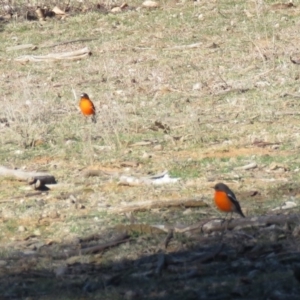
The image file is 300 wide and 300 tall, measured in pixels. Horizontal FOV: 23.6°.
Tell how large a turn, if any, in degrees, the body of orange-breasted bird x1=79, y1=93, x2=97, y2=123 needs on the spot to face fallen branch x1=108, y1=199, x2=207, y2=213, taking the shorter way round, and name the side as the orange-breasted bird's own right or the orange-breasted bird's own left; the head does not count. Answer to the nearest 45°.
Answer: approximately 45° to the orange-breasted bird's own left

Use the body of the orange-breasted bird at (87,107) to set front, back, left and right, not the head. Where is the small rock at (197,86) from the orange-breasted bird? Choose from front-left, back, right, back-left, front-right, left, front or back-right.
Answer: back

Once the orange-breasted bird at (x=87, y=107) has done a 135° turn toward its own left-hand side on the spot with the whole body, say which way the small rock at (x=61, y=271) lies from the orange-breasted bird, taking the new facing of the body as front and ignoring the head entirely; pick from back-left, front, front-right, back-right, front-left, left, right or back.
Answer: right

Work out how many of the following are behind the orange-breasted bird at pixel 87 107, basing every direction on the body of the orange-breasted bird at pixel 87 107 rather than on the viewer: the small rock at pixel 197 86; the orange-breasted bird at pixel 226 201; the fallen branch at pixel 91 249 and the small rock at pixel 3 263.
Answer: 1

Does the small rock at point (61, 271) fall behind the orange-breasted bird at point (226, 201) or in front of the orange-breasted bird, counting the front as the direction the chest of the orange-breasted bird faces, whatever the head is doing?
in front

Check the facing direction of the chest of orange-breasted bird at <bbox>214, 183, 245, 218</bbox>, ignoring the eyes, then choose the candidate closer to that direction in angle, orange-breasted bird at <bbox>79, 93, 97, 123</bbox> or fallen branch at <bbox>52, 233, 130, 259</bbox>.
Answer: the fallen branch

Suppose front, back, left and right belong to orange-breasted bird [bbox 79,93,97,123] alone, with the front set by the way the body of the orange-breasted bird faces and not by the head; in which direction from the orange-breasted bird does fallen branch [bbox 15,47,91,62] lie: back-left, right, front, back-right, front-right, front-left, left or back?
back-right

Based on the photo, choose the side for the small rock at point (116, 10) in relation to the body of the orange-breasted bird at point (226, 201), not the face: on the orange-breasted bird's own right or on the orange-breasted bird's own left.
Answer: on the orange-breasted bird's own right

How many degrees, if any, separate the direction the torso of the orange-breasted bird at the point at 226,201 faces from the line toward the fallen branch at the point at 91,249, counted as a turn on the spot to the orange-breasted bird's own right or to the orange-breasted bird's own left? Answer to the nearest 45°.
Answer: approximately 45° to the orange-breasted bird's own right

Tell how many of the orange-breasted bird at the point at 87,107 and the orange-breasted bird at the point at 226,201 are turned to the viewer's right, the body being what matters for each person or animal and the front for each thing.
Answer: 0

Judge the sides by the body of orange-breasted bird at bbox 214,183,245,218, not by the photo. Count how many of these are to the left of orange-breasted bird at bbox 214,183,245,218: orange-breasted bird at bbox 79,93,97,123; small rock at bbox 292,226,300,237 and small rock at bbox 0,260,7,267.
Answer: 1

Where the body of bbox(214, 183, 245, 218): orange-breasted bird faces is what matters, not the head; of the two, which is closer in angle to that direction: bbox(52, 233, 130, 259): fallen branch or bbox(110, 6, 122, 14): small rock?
the fallen branch

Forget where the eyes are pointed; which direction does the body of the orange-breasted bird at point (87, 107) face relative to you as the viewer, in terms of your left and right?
facing the viewer and to the left of the viewer

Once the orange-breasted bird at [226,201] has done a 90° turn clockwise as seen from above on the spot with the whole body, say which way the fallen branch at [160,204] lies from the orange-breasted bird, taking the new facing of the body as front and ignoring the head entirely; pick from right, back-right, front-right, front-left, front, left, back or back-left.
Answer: front

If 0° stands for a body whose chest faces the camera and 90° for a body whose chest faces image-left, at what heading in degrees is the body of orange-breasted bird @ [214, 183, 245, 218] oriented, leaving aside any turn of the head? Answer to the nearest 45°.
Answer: approximately 45°
